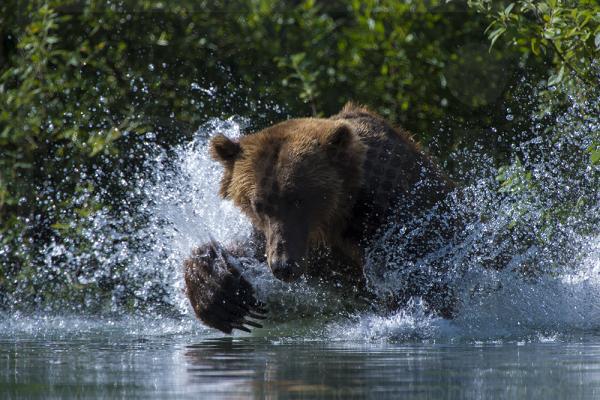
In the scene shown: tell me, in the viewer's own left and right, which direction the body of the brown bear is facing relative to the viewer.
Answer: facing the viewer and to the left of the viewer
